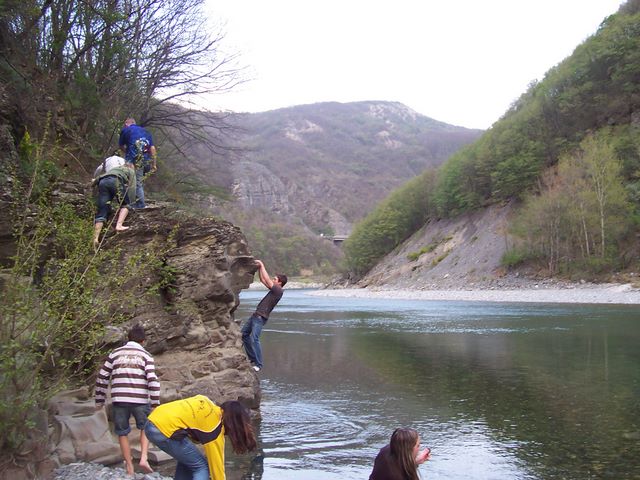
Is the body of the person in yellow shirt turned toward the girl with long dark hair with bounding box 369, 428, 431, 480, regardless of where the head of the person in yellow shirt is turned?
yes

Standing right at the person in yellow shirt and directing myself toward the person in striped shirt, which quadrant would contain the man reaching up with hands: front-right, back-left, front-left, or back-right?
front-right

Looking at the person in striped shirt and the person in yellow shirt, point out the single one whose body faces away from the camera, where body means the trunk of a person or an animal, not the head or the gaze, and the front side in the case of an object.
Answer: the person in striped shirt

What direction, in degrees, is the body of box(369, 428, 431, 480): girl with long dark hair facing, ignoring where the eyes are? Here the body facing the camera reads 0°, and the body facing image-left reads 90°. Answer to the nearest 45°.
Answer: approximately 225°

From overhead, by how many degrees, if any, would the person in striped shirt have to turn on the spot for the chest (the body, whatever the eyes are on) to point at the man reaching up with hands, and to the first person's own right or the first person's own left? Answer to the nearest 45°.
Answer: approximately 45° to the first person's own right

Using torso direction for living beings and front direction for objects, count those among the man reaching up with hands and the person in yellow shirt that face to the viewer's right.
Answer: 1

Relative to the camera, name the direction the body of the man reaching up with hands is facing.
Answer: to the viewer's left

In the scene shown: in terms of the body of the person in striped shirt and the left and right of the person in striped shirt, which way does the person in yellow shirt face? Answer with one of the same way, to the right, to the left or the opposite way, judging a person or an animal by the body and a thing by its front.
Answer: to the right

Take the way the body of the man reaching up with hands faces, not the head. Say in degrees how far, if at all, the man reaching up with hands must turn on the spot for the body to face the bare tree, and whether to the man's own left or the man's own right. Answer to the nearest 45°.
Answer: approximately 45° to the man's own right

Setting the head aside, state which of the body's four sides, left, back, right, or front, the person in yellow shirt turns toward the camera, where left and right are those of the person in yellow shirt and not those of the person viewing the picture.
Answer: right

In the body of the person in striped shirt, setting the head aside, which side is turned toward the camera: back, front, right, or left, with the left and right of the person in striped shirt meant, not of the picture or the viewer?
back

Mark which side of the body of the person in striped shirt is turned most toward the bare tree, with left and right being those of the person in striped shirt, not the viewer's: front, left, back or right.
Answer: front

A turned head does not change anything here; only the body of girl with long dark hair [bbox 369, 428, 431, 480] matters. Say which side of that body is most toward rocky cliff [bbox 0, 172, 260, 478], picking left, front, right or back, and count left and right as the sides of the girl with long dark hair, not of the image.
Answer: left

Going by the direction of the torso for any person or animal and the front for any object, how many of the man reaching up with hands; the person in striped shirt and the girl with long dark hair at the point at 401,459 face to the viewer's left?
1

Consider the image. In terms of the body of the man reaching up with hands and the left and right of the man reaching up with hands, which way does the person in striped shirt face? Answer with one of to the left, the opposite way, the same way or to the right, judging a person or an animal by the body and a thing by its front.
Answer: to the right

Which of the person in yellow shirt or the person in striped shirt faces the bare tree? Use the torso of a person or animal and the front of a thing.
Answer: the person in striped shirt

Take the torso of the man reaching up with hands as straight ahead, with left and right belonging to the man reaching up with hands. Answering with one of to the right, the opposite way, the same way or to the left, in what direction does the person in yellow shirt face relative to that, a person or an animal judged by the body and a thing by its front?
the opposite way
